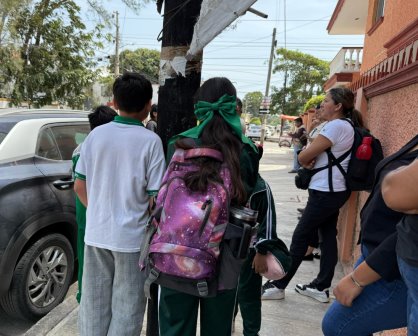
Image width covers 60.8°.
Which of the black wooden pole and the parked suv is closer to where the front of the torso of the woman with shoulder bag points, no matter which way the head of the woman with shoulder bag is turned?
the parked suv

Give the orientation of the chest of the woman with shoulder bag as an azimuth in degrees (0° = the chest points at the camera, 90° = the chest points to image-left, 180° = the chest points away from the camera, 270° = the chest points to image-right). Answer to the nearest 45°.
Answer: approximately 90°

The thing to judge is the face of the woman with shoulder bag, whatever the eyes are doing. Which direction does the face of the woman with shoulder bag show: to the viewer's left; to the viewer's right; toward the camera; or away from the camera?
to the viewer's left

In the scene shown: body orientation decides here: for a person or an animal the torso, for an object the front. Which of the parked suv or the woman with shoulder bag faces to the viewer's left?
the woman with shoulder bag

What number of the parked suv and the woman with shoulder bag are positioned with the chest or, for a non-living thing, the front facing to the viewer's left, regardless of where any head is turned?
1

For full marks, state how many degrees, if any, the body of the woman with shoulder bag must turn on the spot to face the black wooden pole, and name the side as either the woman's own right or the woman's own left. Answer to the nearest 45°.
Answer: approximately 45° to the woman's own left

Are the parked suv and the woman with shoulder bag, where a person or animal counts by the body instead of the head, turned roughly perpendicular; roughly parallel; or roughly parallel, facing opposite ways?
roughly perpendicular

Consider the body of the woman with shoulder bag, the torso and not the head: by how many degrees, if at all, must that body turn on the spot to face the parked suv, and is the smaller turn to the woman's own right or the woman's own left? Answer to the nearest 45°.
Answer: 0° — they already face it

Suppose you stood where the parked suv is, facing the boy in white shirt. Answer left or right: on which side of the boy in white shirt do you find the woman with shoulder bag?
left
